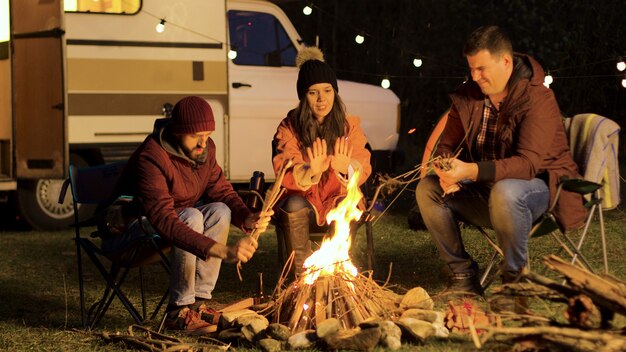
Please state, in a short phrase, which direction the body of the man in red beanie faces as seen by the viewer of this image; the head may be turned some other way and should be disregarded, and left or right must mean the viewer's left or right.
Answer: facing the viewer and to the right of the viewer

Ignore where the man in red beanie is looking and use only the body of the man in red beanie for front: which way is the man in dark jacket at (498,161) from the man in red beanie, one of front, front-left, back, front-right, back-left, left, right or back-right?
front-left

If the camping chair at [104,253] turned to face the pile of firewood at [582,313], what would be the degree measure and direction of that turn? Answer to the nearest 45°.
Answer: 0° — it already faces it

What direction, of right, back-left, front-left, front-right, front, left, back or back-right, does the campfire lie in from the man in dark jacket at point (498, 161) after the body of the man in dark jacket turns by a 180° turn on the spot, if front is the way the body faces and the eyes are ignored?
back

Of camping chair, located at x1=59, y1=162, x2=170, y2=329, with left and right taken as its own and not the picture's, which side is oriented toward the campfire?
front

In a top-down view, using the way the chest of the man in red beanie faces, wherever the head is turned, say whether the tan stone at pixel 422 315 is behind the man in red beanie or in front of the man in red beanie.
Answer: in front

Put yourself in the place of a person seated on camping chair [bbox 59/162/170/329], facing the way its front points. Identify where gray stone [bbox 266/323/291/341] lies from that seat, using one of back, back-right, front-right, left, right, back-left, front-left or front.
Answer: front

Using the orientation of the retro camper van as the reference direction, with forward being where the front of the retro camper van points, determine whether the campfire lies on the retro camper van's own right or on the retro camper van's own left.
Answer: on the retro camper van's own right

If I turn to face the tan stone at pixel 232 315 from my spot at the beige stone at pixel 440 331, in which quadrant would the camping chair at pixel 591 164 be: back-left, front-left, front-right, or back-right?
back-right

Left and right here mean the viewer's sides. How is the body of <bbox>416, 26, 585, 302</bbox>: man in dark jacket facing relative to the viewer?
facing the viewer and to the left of the viewer

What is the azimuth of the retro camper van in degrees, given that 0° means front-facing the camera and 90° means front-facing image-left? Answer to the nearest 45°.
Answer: approximately 270°

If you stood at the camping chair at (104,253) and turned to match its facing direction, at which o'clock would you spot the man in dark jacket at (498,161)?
The man in dark jacket is roughly at 11 o'clock from the camping chair.

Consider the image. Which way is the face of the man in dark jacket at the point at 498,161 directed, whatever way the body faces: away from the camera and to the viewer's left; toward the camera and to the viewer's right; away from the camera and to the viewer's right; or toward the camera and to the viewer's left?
toward the camera and to the viewer's left

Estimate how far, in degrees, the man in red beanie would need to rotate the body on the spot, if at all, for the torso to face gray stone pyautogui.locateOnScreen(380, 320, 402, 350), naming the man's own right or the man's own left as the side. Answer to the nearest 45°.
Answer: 0° — they already face it

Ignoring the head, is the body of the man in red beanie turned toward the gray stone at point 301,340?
yes

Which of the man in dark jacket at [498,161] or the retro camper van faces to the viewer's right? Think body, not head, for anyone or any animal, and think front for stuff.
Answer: the retro camper van

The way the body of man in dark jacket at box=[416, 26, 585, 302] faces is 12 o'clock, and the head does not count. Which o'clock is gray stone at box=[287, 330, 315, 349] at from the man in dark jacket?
The gray stone is roughly at 12 o'clock from the man in dark jacket.

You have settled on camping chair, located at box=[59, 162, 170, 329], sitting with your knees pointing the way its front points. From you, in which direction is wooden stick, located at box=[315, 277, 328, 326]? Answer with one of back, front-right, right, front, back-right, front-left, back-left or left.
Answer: front

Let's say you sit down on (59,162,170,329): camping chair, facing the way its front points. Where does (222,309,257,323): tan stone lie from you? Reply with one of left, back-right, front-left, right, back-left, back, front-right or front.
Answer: front
